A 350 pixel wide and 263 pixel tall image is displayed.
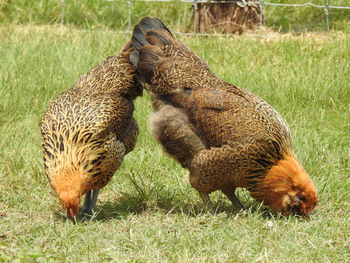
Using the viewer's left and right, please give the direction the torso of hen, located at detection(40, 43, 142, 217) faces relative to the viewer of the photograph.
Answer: facing the viewer and to the left of the viewer

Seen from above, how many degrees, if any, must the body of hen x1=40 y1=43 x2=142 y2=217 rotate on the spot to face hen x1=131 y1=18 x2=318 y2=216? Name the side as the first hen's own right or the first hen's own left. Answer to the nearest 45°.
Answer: approximately 135° to the first hen's own left
